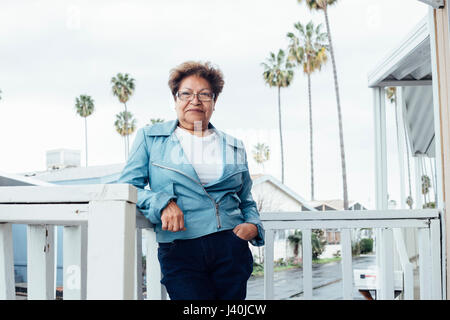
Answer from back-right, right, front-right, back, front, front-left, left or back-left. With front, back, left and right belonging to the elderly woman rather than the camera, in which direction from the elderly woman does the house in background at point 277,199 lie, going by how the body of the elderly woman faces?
back

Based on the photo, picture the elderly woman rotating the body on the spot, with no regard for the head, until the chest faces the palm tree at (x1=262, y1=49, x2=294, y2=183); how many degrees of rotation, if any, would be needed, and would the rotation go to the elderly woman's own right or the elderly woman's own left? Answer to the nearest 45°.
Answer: approximately 180°

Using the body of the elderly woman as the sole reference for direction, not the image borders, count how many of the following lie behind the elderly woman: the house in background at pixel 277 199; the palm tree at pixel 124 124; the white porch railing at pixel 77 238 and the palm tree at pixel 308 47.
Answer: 3

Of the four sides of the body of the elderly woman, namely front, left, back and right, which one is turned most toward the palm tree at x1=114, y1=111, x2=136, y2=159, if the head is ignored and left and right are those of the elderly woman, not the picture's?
back

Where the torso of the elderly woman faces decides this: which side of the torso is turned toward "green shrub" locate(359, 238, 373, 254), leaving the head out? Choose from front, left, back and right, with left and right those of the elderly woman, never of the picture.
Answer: back

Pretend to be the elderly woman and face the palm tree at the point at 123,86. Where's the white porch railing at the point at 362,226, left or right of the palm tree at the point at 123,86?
right

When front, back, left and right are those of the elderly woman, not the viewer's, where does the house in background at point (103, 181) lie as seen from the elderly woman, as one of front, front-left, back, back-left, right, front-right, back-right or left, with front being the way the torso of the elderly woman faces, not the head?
back

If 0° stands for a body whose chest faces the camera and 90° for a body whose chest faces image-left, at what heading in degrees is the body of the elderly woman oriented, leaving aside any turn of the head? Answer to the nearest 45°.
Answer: approximately 0°

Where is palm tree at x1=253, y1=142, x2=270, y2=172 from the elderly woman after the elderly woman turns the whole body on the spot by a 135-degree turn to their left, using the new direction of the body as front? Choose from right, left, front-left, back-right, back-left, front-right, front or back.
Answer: front-left

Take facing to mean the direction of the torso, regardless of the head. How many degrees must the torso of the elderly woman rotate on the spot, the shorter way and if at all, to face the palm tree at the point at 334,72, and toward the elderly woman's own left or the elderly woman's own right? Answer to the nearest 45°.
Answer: approximately 180°

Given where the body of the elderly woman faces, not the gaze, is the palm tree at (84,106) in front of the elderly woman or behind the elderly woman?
behind

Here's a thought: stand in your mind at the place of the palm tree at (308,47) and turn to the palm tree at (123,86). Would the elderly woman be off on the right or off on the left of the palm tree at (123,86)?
left
